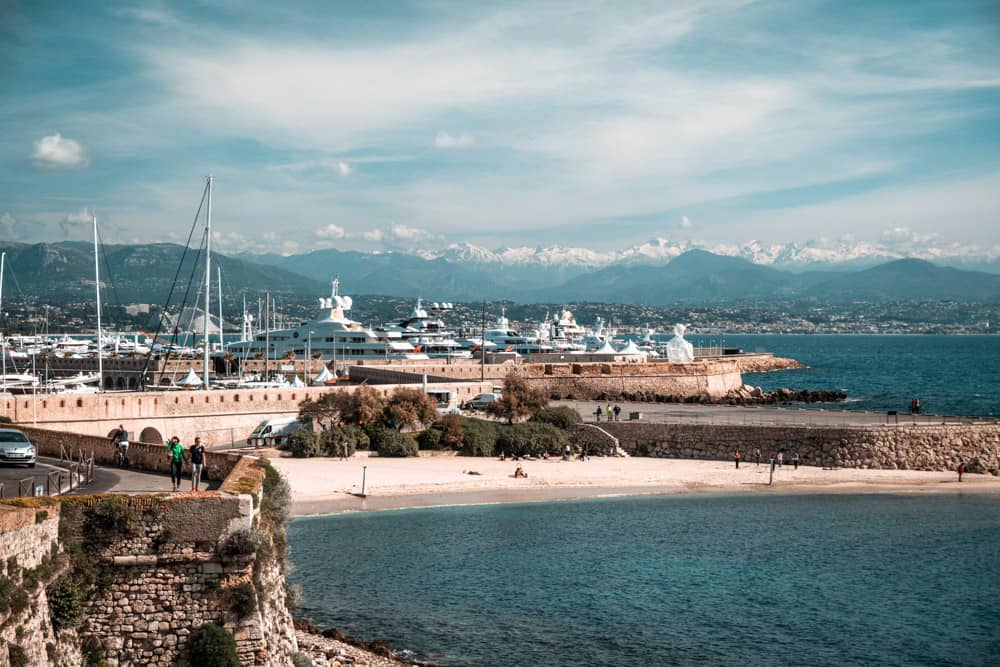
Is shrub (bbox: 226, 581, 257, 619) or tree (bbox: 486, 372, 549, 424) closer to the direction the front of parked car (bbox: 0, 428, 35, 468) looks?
the shrub

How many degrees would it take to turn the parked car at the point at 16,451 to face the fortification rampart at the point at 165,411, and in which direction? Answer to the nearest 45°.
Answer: approximately 135° to its left

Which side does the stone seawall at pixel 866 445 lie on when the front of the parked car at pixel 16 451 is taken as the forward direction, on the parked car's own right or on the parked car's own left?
on the parked car's own left

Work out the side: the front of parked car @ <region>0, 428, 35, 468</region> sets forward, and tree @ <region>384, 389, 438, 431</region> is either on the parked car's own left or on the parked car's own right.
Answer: on the parked car's own left

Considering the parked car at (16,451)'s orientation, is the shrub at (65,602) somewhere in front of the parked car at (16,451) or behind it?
in front

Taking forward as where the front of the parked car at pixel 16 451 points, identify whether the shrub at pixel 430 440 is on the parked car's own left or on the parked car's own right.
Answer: on the parked car's own left

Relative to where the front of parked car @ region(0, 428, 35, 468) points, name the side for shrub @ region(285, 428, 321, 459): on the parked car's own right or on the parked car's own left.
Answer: on the parked car's own left

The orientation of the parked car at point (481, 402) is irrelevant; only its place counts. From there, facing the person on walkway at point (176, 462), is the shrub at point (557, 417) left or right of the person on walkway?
left

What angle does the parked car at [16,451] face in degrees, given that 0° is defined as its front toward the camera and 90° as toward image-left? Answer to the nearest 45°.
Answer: approximately 315°

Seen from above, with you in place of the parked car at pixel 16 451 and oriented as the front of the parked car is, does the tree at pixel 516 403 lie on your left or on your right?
on your left

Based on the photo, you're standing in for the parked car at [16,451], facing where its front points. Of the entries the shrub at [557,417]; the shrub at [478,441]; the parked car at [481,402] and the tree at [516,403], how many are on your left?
4
